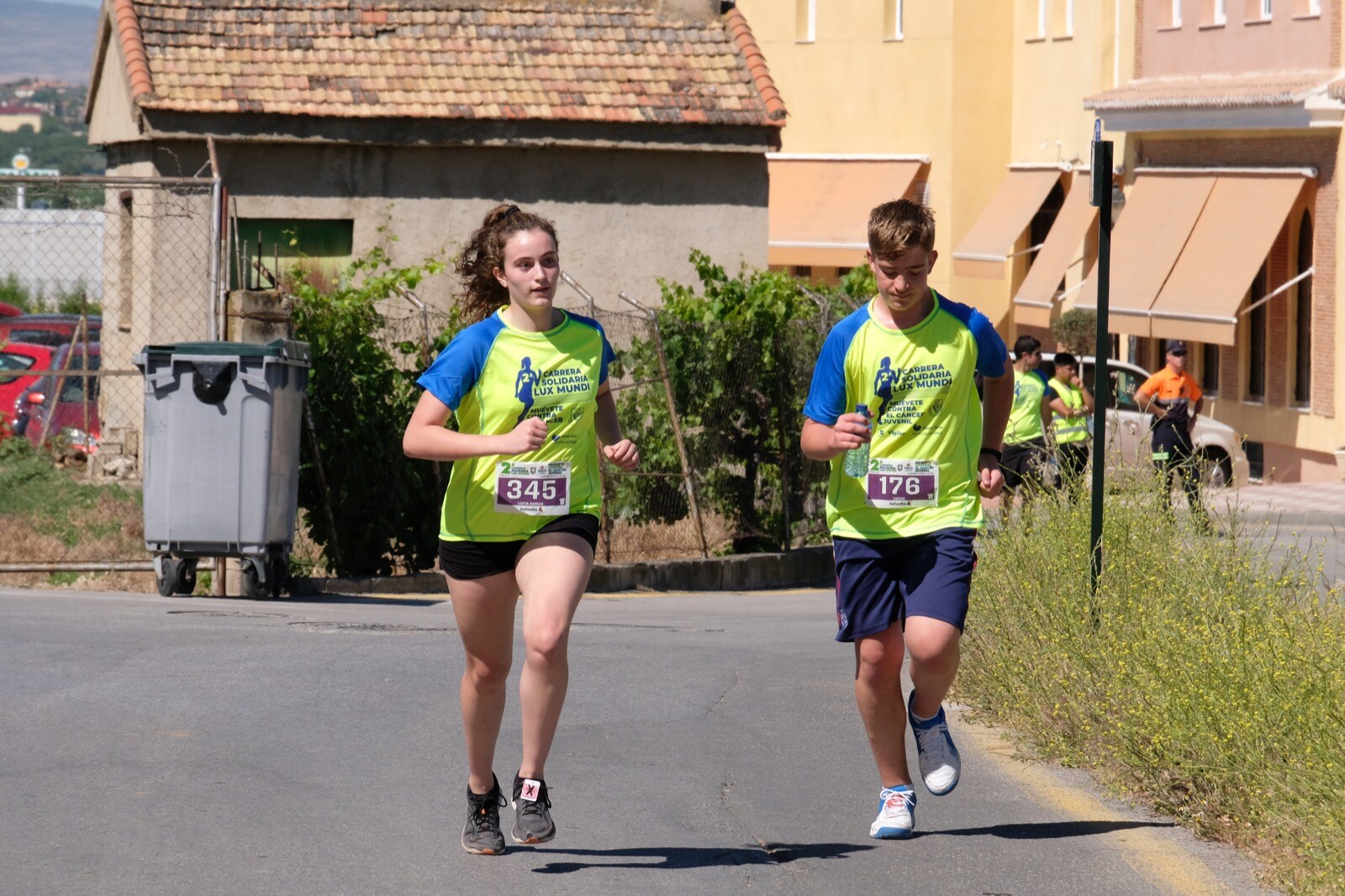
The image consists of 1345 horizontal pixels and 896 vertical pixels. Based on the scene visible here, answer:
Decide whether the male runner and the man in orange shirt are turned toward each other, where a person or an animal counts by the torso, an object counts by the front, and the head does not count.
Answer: no

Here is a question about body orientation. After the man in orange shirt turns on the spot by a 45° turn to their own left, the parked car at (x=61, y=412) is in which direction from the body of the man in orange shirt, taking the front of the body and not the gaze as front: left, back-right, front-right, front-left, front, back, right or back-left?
back-right

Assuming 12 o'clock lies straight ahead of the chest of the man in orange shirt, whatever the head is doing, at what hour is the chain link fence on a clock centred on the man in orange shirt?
The chain link fence is roughly at 2 o'clock from the man in orange shirt.

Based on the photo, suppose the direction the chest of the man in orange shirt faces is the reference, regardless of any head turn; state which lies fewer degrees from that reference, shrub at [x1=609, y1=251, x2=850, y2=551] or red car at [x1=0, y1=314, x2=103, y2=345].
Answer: the shrub

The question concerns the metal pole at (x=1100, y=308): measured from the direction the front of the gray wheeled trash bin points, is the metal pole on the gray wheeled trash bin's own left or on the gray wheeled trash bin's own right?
on the gray wheeled trash bin's own left

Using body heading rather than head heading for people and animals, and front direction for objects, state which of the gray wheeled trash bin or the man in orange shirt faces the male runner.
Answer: the man in orange shirt

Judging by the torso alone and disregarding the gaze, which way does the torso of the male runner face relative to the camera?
toward the camera

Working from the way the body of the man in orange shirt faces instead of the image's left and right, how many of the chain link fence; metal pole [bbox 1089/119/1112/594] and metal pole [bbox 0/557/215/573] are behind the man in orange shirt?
0

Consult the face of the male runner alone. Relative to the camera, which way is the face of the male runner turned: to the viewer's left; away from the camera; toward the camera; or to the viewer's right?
toward the camera

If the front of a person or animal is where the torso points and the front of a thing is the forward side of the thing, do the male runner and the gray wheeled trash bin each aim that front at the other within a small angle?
no

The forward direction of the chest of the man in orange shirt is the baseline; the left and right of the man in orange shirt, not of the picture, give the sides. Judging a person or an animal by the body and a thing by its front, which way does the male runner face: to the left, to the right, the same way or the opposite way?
the same way

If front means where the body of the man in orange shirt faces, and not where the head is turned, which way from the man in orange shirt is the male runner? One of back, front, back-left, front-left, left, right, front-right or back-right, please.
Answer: front

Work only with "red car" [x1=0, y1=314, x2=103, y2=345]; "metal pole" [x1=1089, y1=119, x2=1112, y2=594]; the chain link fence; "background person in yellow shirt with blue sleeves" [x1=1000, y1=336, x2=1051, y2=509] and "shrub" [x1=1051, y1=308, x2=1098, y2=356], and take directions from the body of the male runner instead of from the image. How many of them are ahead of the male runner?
0
